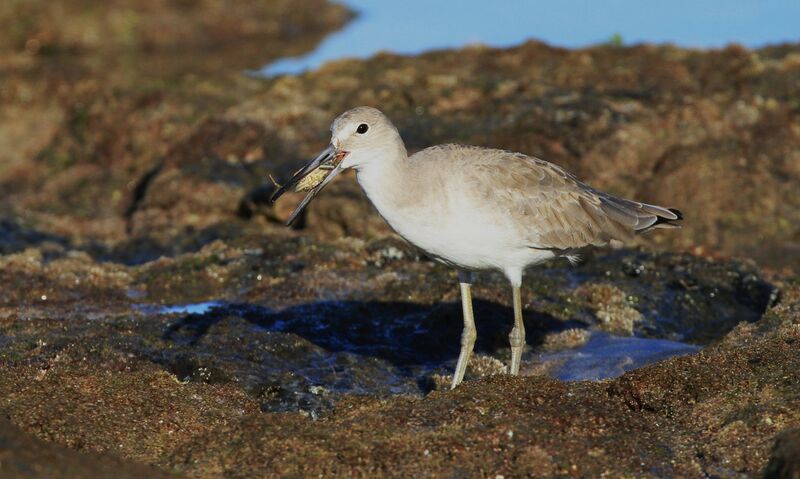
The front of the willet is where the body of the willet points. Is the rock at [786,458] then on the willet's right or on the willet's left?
on the willet's left

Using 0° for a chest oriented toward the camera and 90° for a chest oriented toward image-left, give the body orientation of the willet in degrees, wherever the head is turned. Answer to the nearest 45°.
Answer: approximately 90°
